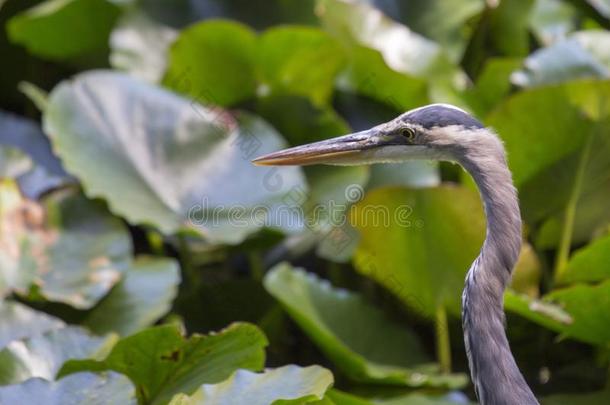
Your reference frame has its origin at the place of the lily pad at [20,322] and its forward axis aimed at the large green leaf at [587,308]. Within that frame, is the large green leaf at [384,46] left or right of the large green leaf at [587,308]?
left

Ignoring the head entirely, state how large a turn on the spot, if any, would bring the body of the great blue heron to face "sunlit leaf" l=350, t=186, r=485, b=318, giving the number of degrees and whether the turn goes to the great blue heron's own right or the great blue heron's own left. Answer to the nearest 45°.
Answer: approximately 90° to the great blue heron's own right

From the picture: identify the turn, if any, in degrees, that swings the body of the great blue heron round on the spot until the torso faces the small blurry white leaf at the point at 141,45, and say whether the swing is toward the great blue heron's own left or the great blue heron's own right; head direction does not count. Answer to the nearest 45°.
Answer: approximately 45° to the great blue heron's own right

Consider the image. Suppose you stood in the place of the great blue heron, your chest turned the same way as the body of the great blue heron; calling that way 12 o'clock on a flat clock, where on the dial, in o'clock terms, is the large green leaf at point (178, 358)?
The large green leaf is roughly at 12 o'clock from the great blue heron.

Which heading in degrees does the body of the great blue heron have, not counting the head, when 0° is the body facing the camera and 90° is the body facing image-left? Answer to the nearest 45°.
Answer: approximately 90°

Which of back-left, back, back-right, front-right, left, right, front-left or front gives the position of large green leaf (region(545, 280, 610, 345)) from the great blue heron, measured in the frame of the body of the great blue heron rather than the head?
back-right

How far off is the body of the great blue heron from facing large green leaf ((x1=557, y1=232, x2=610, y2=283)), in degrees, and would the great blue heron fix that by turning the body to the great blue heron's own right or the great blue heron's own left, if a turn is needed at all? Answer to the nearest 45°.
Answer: approximately 135° to the great blue heron's own right

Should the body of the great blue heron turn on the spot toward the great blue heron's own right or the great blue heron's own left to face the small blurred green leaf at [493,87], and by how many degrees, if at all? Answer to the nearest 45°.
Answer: approximately 90° to the great blue heron's own right

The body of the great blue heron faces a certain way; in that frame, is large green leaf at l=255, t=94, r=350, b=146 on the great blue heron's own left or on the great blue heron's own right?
on the great blue heron's own right

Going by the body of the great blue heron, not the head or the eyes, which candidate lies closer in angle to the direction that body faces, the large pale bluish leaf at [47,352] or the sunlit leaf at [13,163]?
the large pale bluish leaf

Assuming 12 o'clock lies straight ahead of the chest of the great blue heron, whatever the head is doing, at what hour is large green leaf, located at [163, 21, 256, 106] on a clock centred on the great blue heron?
The large green leaf is roughly at 2 o'clock from the great blue heron.

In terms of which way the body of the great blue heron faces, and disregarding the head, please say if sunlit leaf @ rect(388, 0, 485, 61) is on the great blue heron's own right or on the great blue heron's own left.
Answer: on the great blue heron's own right

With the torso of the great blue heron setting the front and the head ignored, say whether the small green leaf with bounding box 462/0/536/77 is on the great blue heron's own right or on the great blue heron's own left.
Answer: on the great blue heron's own right
